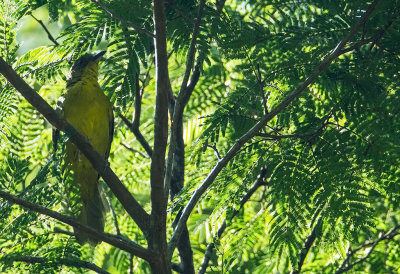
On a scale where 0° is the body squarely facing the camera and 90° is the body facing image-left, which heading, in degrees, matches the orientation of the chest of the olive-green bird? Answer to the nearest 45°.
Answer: approximately 315°
